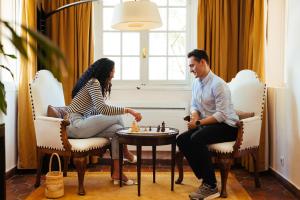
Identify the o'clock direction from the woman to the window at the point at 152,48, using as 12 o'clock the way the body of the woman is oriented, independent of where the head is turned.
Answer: The window is roughly at 10 o'clock from the woman.

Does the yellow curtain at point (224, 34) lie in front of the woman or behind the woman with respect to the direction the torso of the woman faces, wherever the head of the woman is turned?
in front

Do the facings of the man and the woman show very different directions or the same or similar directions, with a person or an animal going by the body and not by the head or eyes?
very different directions

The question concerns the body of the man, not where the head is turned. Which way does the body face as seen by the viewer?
to the viewer's left

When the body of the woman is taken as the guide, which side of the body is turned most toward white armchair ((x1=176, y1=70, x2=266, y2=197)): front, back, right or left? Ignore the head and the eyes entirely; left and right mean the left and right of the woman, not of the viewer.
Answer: front

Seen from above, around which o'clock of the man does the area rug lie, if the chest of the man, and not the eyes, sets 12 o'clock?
The area rug is roughly at 12 o'clock from the man.

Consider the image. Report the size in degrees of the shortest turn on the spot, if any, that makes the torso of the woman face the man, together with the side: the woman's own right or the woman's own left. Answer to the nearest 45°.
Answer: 0° — they already face them

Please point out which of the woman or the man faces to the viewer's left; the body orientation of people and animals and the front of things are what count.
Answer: the man

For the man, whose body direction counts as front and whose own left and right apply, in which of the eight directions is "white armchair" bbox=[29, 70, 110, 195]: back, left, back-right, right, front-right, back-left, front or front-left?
front

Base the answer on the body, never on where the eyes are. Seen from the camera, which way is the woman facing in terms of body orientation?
to the viewer's right

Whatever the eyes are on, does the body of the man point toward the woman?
yes

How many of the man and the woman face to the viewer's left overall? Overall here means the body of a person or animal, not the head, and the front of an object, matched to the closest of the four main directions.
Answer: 1

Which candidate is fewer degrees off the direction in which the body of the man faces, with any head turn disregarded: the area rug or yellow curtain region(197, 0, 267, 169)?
the area rug

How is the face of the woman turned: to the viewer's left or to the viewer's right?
to the viewer's right

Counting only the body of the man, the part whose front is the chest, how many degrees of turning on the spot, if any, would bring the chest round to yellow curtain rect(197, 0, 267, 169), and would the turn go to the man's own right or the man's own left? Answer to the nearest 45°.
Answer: approximately 90° to the man's own right
